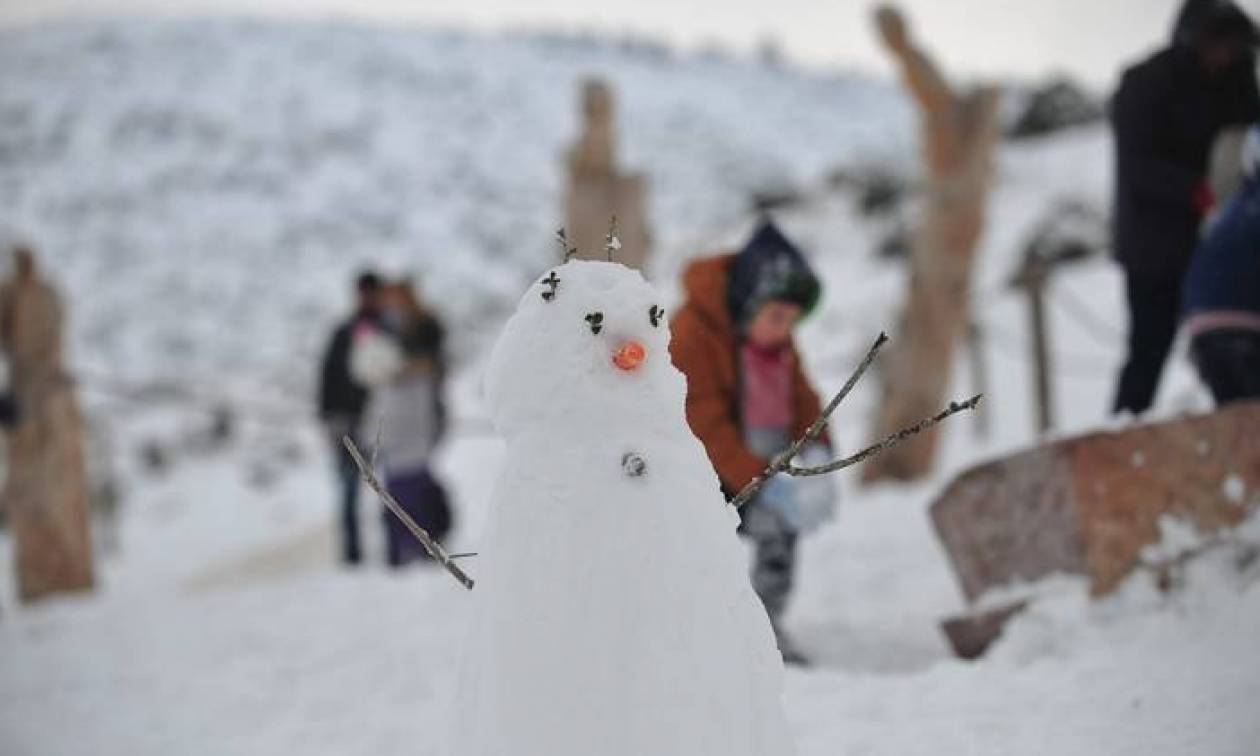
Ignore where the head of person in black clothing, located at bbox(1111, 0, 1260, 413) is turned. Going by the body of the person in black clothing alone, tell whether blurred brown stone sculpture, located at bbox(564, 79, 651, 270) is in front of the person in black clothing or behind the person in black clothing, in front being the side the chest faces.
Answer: behind

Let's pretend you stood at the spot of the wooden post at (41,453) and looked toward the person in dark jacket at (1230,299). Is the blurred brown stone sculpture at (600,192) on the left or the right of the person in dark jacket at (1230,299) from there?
left
